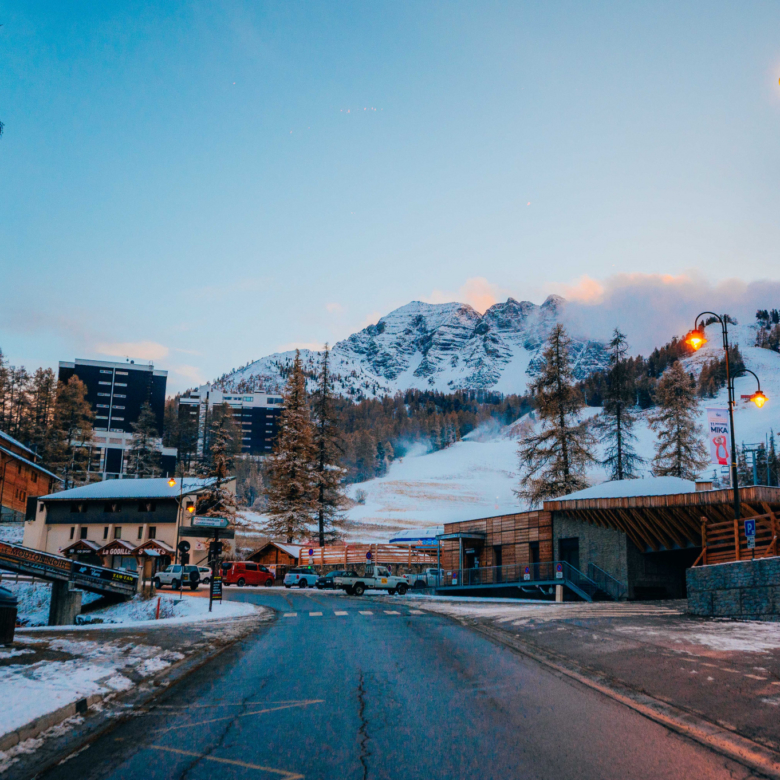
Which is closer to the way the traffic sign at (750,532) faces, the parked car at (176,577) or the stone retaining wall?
the stone retaining wall

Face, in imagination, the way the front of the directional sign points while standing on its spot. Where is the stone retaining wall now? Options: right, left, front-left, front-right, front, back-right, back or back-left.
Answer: front-left

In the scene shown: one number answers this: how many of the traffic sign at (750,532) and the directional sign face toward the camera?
2

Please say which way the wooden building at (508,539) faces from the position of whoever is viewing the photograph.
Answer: facing the viewer and to the left of the viewer

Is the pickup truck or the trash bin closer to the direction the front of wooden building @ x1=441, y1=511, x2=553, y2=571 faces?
the trash bin

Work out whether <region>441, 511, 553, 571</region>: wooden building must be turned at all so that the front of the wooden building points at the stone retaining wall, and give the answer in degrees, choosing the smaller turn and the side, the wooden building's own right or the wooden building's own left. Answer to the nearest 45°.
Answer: approximately 45° to the wooden building's own left

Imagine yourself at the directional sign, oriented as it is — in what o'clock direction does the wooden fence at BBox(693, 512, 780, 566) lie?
The wooden fence is roughly at 10 o'clock from the directional sign.

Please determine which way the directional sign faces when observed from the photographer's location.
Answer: facing the viewer

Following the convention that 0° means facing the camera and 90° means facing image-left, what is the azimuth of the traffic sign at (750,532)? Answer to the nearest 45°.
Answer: approximately 0°

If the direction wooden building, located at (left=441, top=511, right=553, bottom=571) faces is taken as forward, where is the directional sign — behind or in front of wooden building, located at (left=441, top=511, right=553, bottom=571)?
in front

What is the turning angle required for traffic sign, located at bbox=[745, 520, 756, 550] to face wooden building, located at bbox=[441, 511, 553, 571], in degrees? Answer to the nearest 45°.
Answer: approximately 135° to its right

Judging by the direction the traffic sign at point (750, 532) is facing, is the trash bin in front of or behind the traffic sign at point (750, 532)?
in front

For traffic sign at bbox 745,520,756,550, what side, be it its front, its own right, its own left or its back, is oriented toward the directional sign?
right
